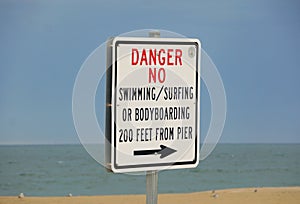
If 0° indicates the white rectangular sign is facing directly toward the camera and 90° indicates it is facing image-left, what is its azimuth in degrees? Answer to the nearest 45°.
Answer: approximately 315°
